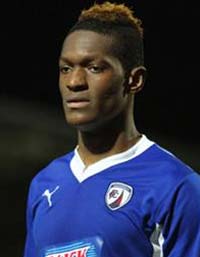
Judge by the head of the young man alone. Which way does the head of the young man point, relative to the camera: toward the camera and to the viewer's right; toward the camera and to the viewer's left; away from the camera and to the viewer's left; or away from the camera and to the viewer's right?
toward the camera and to the viewer's left

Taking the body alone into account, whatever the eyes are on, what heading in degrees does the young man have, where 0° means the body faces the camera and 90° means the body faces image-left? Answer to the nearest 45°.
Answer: approximately 45°
